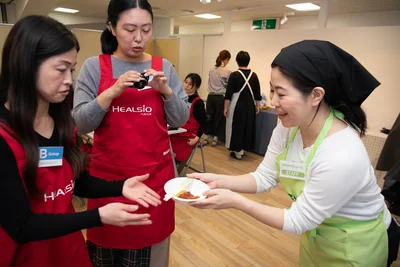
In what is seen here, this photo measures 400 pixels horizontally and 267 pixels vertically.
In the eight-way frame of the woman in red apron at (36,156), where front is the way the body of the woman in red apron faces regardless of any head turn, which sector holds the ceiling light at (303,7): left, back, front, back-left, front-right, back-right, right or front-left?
left

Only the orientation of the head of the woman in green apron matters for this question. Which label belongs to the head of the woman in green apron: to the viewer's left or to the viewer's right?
to the viewer's left

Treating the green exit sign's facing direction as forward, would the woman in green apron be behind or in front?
in front

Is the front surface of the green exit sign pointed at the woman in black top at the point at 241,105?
yes

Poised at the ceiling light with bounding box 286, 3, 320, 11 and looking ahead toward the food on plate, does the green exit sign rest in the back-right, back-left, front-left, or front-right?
back-right

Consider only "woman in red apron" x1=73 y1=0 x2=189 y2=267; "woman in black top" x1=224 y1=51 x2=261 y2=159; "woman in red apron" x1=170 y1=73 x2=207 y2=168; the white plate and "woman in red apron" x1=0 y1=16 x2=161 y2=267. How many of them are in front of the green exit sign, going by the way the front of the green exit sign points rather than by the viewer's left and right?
5

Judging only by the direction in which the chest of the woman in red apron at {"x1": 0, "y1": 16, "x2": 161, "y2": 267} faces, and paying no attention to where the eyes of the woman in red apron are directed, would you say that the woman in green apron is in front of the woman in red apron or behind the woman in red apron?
in front

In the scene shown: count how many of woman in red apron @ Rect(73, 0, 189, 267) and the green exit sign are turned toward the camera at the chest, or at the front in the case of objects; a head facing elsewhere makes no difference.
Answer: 2

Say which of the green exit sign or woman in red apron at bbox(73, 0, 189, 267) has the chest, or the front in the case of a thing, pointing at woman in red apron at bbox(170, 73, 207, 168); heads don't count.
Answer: the green exit sign

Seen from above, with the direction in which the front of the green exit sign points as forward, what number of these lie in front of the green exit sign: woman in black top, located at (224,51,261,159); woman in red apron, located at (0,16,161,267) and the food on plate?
3

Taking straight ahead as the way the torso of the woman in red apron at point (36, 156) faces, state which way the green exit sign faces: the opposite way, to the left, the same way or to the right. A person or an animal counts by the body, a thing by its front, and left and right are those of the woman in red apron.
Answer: to the right

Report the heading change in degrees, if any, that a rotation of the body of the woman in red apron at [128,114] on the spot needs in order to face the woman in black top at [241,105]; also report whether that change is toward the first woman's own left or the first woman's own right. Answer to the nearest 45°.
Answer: approximately 135° to the first woman's own left
